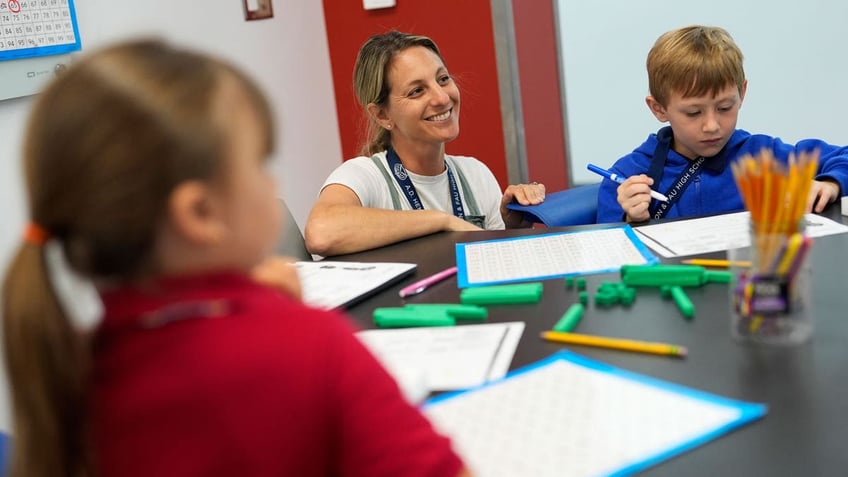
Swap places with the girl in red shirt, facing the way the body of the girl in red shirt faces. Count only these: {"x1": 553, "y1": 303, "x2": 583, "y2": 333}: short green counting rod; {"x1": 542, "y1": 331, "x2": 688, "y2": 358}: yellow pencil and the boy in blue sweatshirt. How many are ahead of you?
3

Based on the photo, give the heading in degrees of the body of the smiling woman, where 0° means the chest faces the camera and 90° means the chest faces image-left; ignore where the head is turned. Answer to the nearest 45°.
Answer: approximately 315°

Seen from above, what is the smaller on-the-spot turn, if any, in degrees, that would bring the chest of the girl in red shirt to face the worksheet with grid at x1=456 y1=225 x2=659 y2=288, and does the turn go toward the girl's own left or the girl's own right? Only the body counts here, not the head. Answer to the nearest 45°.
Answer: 0° — they already face it

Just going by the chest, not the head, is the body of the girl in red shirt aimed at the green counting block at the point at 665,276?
yes

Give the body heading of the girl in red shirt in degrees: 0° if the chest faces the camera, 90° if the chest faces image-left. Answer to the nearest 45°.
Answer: approximately 225°

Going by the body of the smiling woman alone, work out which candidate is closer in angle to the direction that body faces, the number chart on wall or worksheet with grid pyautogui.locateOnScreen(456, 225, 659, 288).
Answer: the worksheet with grid

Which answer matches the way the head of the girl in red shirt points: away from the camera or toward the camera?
away from the camera

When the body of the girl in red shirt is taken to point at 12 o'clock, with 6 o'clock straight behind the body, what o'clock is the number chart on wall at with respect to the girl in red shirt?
The number chart on wall is roughly at 10 o'clock from the girl in red shirt.
